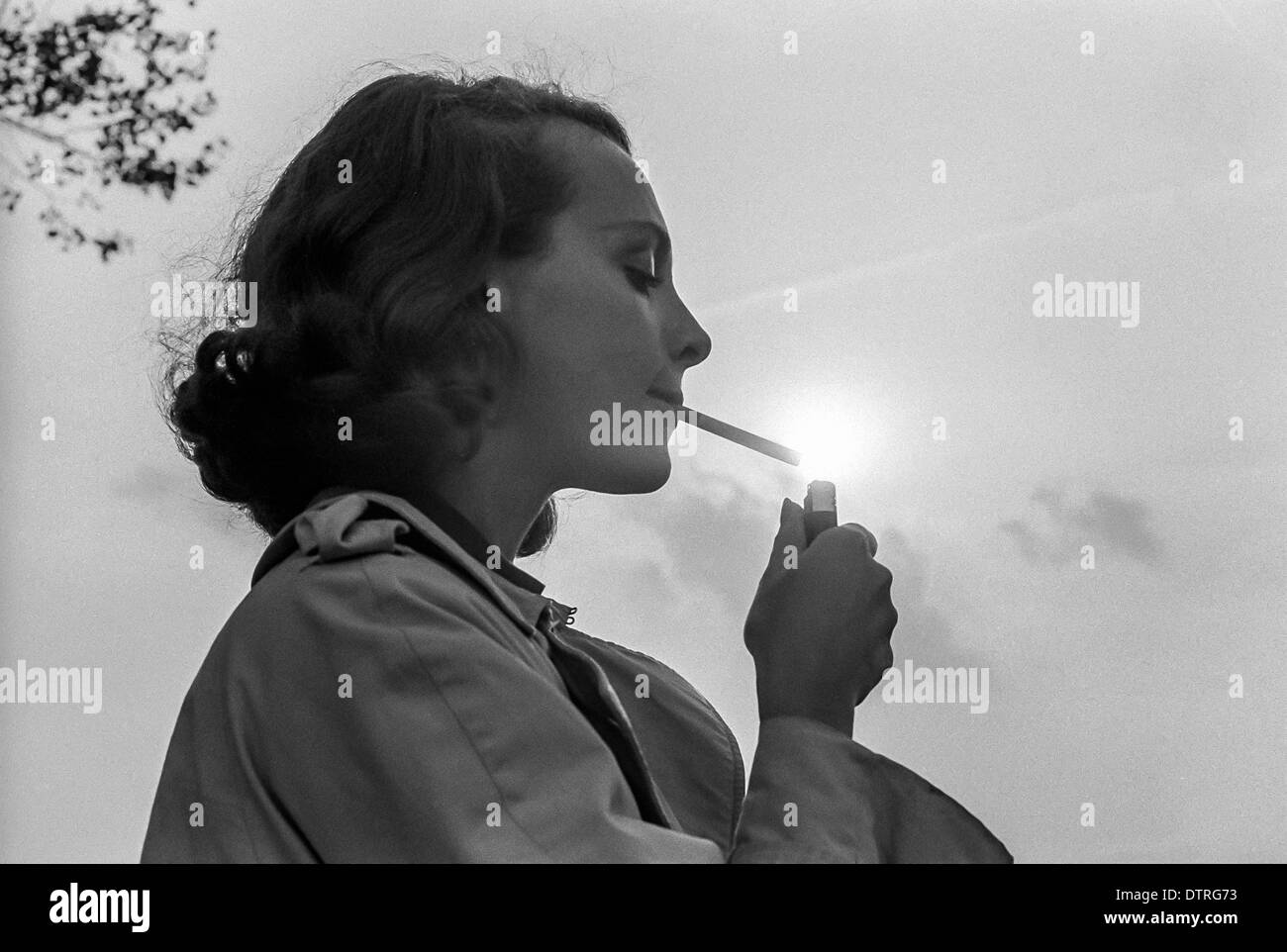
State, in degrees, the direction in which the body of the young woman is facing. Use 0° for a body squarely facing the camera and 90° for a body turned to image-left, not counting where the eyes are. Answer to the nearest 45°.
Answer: approximately 270°

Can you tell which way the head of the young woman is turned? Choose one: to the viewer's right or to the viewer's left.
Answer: to the viewer's right
